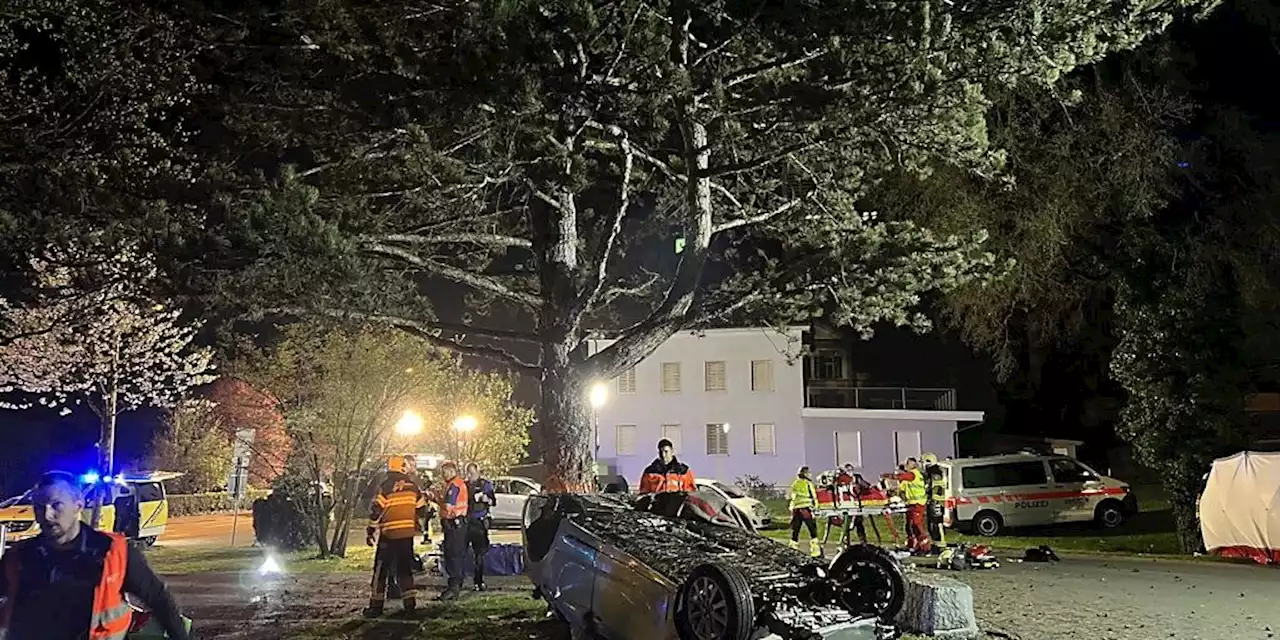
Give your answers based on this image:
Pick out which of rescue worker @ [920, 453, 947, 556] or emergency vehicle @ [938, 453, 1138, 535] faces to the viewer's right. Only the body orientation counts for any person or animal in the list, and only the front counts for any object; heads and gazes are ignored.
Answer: the emergency vehicle

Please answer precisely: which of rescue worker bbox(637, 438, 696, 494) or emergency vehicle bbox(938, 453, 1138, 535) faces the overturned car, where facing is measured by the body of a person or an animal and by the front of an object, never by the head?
the rescue worker

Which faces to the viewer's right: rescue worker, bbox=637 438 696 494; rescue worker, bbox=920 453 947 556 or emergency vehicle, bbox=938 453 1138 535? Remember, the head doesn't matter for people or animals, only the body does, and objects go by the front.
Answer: the emergency vehicle

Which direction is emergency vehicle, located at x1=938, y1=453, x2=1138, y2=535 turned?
to the viewer's right

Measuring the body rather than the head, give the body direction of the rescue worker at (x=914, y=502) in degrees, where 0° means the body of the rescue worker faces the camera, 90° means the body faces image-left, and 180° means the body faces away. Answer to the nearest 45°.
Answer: approximately 90°

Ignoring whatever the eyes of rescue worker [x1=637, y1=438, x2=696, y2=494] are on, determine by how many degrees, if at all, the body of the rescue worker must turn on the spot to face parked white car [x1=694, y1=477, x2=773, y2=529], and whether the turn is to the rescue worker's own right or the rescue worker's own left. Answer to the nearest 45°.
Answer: approximately 180°

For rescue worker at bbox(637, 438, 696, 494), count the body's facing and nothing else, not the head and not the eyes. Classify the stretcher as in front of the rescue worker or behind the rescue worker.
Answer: behind
